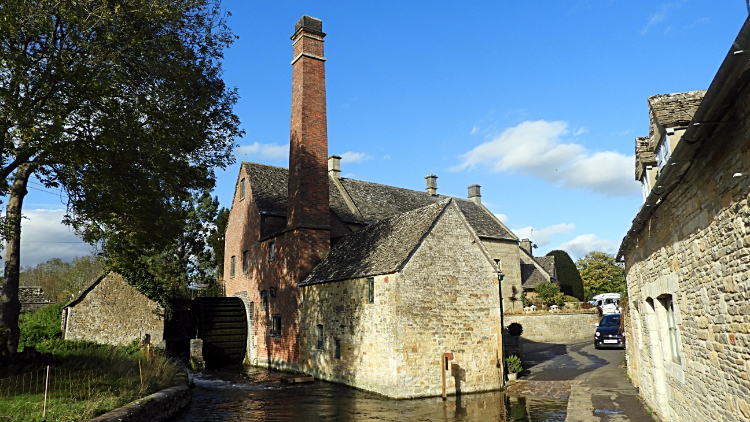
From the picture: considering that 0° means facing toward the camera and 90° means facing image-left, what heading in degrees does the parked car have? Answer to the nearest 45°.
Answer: approximately 0°

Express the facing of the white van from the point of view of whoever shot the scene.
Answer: facing to the left of the viewer

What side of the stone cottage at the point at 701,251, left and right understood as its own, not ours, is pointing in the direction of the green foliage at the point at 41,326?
front

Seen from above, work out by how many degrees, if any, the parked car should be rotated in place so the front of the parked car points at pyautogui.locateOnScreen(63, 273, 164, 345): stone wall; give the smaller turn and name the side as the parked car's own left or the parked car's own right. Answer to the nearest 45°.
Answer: approximately 45° to the parked car's own right

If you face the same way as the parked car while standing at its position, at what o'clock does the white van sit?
The white van is roughly at 6 o'clock from the parked car.

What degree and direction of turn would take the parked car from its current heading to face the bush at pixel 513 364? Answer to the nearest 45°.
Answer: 0° — it already faces it

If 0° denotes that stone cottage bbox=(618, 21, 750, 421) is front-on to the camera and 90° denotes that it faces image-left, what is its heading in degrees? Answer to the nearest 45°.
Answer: approximately 90°

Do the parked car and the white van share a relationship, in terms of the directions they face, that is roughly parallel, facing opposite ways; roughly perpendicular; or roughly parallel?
roughly perpendicular

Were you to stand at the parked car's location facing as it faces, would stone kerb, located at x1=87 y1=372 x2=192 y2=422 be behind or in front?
in front

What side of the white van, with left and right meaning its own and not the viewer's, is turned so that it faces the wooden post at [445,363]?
left

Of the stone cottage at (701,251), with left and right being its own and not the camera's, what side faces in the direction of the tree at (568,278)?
right

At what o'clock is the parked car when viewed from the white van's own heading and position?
The parked car is roughly at 9 o'clock from the white van.
